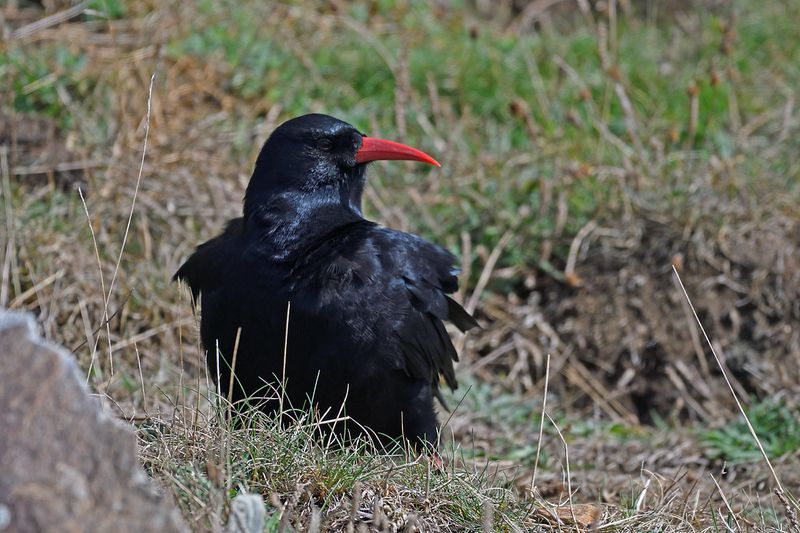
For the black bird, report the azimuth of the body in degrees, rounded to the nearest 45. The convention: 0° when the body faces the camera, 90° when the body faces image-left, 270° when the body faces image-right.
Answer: approximately 45°

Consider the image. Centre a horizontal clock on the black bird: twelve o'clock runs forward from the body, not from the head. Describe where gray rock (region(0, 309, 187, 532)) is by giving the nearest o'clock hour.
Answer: The gray rock is roughly at 11 o'clock from the black bird.
